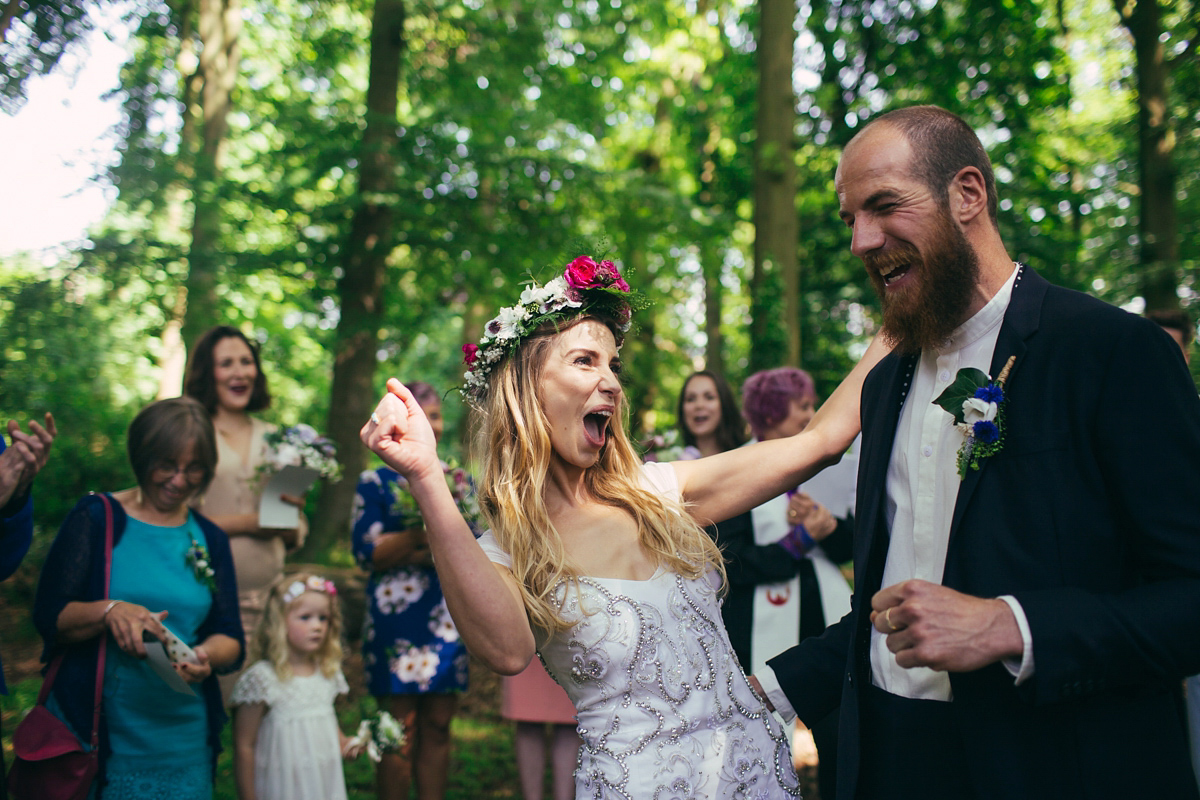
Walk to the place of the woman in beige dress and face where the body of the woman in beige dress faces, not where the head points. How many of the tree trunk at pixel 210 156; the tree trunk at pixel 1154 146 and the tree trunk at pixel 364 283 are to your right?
0

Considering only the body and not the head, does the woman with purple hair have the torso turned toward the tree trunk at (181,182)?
no

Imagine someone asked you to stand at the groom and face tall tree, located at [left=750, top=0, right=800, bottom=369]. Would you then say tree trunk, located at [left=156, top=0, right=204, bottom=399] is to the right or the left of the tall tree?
left

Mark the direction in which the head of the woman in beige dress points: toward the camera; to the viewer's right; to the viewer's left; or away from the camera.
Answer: toward the camera

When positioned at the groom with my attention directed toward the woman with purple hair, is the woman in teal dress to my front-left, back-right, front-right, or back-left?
front-left

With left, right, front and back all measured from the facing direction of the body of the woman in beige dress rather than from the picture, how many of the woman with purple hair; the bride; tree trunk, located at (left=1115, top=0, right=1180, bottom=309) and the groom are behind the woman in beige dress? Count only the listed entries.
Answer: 0

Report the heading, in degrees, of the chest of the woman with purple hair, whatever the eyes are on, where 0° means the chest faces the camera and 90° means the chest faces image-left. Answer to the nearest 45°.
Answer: approximately 315°

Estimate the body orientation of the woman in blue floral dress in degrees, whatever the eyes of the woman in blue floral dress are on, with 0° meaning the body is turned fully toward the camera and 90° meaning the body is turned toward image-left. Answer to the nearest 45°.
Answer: approximately 315°

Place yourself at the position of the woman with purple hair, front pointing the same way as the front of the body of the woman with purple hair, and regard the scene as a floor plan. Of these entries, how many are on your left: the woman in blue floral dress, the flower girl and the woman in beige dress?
0

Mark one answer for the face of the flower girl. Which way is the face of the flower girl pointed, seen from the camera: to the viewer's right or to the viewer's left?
to the viewer's right

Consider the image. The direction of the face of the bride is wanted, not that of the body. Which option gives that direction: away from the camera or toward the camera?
toward the camera

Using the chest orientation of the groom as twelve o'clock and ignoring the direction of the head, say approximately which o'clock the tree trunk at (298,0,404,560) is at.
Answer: The tree trunk is roughly at 3 o'clock from the groom.

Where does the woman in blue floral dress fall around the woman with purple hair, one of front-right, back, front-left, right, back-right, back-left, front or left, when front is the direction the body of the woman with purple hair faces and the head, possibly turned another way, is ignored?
back-right

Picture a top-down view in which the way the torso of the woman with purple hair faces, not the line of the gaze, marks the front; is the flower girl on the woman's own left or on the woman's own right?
on the woman's own right

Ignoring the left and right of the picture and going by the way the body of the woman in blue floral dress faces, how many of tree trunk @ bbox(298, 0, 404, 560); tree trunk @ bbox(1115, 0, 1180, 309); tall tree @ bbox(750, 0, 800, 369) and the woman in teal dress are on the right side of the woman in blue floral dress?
1
